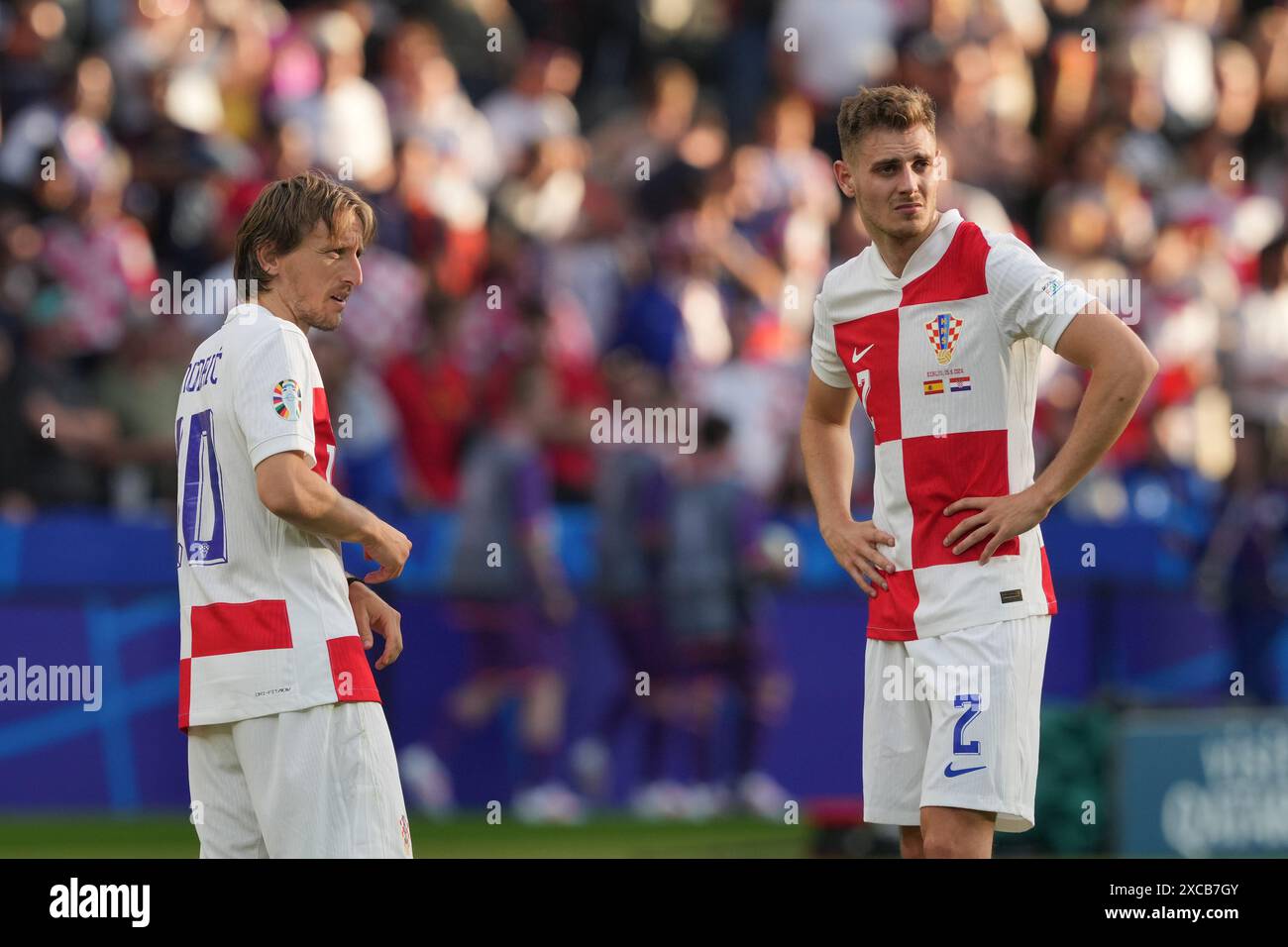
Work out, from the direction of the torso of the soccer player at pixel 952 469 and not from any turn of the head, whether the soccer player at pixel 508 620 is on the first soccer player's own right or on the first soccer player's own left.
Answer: on the first soccer player's own right

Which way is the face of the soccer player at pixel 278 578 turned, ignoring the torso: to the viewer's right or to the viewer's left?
to the viewer's right

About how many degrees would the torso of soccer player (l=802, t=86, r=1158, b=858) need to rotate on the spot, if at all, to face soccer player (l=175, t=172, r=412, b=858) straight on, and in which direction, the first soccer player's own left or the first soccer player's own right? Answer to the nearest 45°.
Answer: approximately 45° to the first soccer player's own right

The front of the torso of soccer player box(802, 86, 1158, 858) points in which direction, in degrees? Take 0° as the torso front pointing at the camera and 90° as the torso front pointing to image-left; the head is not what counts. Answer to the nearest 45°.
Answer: approximately 45°
